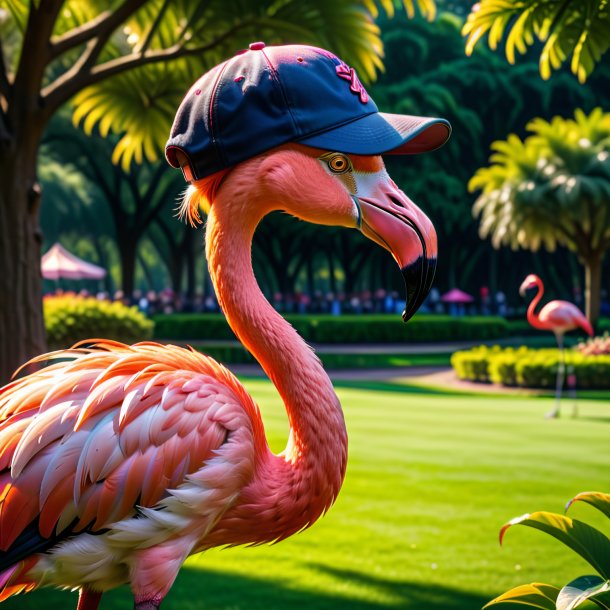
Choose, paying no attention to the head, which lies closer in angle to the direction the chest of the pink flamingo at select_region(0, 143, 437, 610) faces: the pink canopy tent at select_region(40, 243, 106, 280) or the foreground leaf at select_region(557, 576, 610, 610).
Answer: the foreground leaf

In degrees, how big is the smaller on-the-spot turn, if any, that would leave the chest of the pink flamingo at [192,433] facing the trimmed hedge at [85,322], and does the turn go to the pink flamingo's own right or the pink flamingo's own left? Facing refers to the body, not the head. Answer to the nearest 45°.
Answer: approximately 90° to the pink flamingo's own left

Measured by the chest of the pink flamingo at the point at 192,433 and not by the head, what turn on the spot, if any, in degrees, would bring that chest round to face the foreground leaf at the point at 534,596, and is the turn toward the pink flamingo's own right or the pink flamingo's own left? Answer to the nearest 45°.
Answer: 0° — it already faces it

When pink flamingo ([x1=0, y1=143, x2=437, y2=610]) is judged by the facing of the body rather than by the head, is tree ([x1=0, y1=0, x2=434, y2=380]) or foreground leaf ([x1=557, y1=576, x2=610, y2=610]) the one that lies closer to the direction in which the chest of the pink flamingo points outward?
the foreground leaf

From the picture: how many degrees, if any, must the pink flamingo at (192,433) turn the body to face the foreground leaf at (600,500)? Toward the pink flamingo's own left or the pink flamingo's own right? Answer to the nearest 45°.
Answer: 0° — it already faces it

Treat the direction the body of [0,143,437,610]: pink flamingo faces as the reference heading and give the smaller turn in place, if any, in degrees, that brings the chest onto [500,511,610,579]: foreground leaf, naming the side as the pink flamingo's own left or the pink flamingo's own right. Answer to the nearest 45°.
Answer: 0° — it already faces it

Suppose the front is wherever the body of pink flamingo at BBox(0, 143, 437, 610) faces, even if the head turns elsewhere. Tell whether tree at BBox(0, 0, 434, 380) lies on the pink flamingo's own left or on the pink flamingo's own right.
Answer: on the pink flamingo's own left

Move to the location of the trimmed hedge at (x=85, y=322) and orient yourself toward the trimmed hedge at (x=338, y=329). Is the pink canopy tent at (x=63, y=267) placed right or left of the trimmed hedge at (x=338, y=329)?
left

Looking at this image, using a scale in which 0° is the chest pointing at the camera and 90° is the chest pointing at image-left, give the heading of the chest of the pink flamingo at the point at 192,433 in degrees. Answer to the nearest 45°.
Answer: approximately 270°

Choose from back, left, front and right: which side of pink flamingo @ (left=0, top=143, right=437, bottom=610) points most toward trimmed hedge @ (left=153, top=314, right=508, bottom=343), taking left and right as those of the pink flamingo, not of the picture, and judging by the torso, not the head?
left

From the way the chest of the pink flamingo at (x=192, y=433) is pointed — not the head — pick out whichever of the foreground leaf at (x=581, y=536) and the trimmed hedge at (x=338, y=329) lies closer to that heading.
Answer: the foreground leaf

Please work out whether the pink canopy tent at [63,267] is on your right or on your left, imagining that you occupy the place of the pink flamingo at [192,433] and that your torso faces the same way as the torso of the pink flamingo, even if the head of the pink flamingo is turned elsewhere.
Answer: on your left
